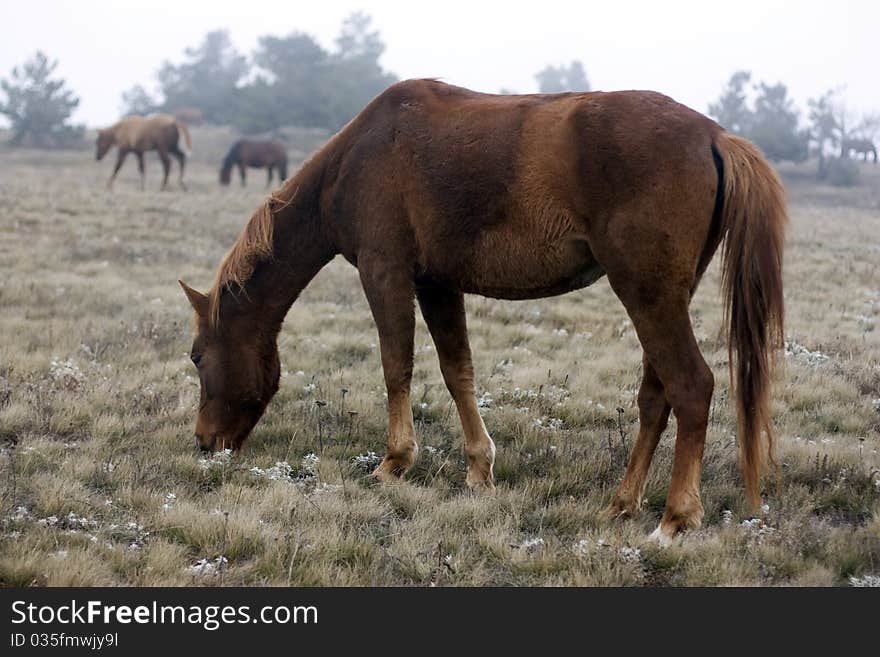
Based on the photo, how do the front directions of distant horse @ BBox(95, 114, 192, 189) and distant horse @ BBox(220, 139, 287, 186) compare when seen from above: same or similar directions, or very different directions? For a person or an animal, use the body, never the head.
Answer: same or similar directions

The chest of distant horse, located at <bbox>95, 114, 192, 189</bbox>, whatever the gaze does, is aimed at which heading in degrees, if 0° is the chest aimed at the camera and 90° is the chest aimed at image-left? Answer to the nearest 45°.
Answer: approximately 90°

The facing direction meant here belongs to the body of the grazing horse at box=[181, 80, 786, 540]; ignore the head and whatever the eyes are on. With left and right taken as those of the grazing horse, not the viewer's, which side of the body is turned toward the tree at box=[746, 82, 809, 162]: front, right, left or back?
right

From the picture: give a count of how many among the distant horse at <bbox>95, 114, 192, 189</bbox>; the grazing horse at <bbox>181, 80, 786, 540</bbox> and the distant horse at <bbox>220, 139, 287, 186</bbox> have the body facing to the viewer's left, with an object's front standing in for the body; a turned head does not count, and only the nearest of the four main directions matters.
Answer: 3

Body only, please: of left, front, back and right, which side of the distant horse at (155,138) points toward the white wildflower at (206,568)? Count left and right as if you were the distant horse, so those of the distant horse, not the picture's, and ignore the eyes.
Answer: left

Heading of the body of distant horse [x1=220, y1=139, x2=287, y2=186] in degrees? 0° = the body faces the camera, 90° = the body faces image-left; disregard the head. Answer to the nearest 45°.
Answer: approximately 90°

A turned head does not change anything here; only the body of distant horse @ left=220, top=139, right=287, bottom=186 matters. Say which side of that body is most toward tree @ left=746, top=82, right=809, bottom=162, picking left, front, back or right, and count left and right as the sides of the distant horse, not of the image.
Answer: back

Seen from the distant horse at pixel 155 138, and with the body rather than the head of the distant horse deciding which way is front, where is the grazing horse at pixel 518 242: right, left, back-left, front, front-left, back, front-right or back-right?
left

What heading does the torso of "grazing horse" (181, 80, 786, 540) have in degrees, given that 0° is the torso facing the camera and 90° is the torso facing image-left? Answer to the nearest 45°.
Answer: approximately 90°

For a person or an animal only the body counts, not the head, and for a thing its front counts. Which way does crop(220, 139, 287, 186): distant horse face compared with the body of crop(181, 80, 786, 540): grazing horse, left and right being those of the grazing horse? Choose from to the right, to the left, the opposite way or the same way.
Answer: the same way
